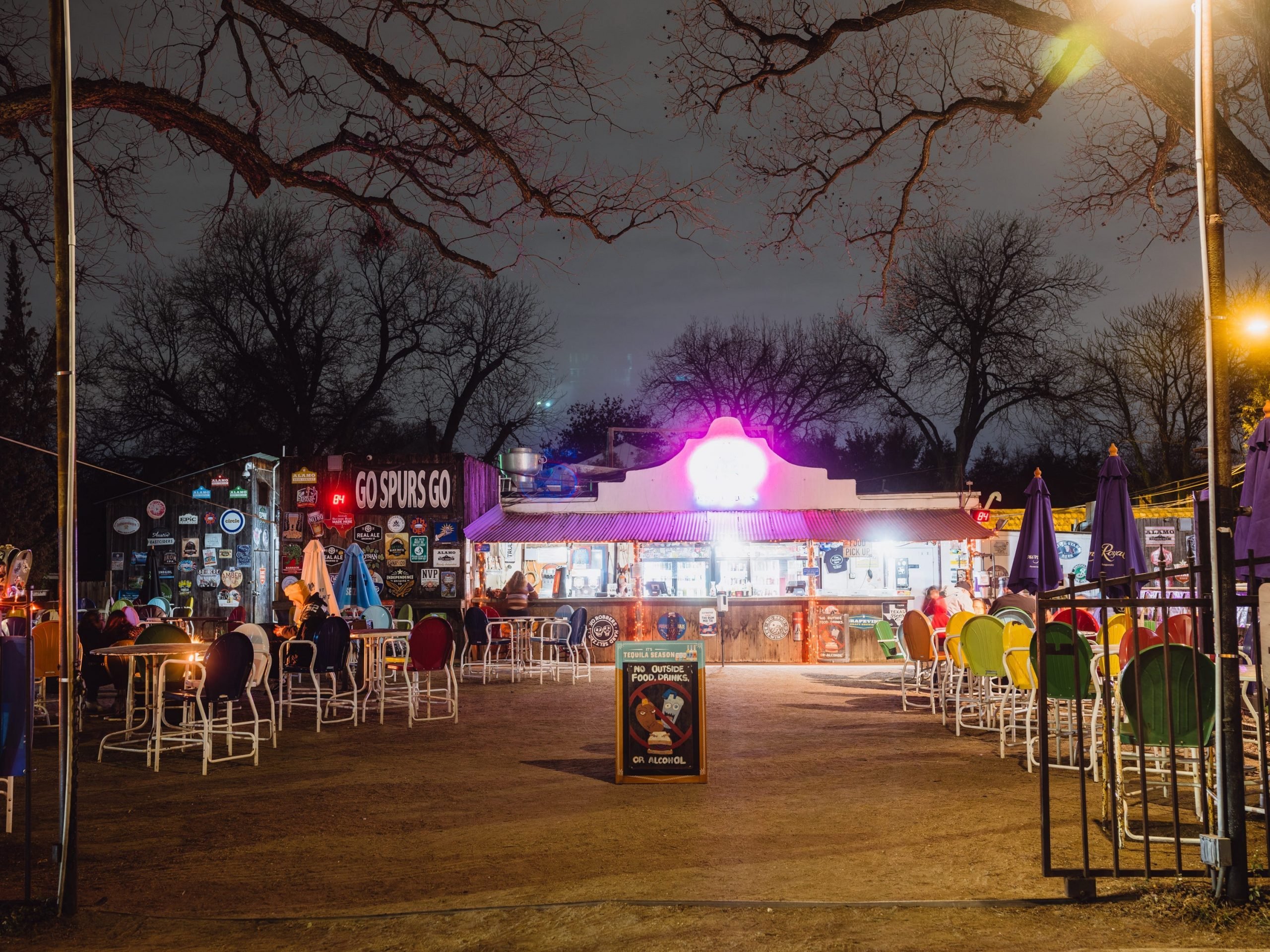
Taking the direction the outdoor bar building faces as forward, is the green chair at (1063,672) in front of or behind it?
in front

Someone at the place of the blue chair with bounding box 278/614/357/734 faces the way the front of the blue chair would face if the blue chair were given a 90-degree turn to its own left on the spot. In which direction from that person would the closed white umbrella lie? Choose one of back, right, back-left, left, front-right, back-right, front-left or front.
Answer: back-right

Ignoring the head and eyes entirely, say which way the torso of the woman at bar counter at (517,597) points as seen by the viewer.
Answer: away from the camera

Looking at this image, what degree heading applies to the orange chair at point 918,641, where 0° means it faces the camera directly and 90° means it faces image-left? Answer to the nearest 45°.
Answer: approximately 225°

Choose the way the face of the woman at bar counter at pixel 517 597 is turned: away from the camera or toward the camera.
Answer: away from the camera

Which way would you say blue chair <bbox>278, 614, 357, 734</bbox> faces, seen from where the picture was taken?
facing away from the viewer and to the left of the viewer

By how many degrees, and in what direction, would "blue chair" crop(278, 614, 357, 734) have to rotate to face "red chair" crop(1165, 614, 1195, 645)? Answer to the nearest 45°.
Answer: approximately 135° to its right

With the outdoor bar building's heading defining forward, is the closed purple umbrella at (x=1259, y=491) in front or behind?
in front
